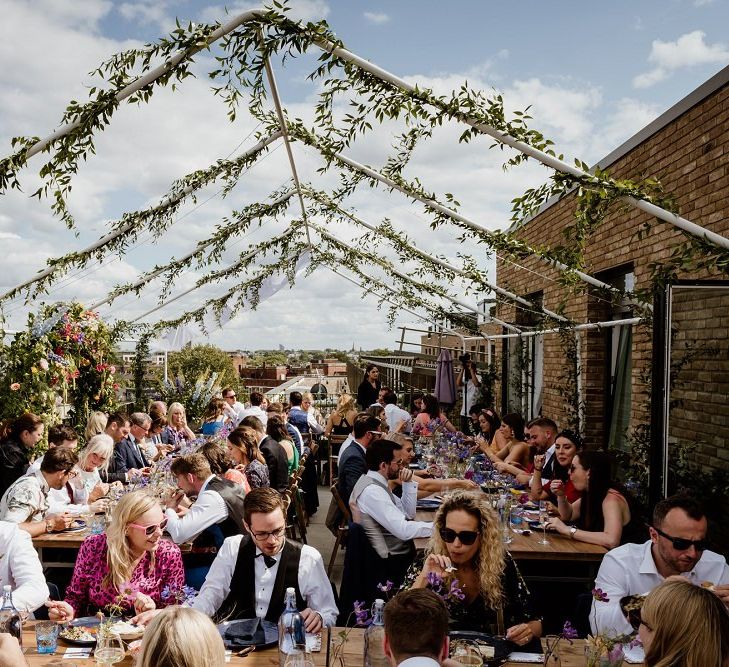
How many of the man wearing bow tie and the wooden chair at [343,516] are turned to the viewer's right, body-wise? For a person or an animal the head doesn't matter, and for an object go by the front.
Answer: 1

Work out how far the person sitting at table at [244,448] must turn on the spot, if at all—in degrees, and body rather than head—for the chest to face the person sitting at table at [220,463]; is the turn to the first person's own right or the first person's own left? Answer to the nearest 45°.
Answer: approximately 90° to the first person's own left

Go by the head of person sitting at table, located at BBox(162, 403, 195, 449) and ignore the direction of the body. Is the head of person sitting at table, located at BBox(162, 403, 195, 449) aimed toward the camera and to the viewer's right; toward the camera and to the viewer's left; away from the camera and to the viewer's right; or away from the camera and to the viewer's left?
toward the camera and to the viewer's right

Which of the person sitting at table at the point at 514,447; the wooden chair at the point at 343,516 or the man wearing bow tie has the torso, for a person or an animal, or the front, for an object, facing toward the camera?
the man wearing bow tie

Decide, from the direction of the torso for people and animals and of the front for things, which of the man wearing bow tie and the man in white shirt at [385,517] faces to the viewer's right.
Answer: the man in white shirt

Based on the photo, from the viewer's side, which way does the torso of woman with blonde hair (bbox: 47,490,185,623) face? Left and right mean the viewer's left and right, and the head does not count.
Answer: facing the viewer and to the right of the viewer

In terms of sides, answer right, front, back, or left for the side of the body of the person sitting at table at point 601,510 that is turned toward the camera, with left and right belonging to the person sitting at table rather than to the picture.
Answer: left

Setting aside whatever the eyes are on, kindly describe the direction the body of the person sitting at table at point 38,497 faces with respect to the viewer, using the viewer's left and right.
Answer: facing to the right of the viewer

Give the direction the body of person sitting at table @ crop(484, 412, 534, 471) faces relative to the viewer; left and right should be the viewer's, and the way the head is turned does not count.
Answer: facing to the left of the viewer

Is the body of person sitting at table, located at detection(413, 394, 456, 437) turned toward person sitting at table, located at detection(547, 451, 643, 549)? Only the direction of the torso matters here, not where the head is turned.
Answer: no

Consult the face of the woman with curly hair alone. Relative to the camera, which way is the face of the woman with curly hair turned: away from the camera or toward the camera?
toward the camera

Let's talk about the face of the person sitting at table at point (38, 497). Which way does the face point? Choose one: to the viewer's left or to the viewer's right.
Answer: to the viewer's right

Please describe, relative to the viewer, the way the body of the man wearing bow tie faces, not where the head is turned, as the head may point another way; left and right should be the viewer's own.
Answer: facing the viewer

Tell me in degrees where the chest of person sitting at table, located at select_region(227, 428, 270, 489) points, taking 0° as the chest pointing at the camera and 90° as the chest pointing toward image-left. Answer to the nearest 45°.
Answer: approximately 90°

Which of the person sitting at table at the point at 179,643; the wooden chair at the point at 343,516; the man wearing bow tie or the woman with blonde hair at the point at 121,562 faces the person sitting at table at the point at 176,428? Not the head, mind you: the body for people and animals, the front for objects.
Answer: the person sitting at table at the point at 179,643

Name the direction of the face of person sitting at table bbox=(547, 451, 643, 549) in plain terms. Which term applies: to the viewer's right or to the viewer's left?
to the viewer's left

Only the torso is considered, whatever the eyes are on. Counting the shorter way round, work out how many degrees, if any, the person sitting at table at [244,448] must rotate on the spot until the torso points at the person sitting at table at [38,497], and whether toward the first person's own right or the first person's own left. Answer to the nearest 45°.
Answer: approximately 45° to the first person's own left

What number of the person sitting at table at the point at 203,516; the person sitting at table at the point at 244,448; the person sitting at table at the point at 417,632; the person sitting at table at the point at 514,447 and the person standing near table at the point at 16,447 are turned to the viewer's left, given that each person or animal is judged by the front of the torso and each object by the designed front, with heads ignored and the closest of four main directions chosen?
3

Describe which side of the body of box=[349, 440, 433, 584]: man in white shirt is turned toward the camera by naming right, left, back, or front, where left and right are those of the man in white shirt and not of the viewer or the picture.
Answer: right

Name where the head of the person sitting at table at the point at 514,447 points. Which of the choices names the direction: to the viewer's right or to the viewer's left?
to the viewer's left

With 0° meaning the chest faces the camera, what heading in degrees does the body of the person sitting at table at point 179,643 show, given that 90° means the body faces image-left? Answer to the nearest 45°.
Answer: approximately 180°
